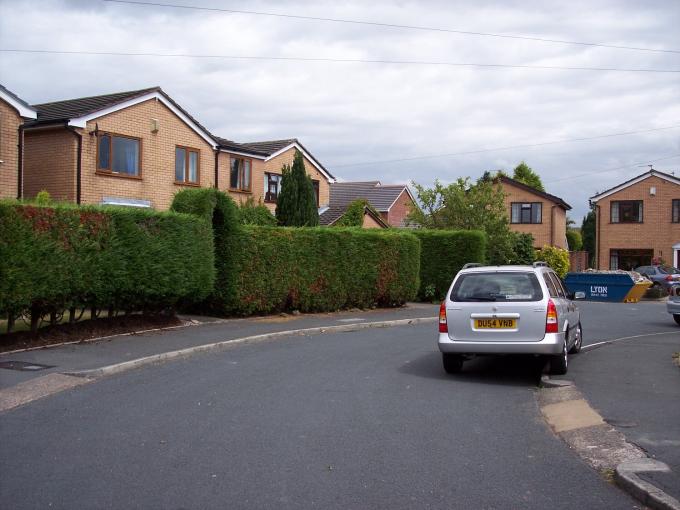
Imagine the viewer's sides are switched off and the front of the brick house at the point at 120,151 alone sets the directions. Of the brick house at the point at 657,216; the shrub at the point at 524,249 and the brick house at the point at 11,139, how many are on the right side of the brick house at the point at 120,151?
1

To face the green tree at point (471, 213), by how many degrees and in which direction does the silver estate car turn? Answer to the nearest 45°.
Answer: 0° — it already faces it

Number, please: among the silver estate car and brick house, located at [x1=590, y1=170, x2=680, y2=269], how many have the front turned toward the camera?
1

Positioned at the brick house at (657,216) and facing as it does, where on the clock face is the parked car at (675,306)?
The parked car is roughly at 12 o'clock from the brick house.

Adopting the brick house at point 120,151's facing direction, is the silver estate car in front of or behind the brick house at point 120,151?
in front

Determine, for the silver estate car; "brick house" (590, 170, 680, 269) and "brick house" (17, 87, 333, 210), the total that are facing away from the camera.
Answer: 1

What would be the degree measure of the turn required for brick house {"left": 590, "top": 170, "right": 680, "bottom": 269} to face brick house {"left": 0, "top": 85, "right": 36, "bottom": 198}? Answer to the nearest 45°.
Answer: approximately 45° to its right

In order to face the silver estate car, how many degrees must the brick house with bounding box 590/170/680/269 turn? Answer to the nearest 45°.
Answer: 0° — it already faces it

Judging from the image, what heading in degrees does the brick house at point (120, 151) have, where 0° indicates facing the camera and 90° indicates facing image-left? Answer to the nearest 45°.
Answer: approximately 315°

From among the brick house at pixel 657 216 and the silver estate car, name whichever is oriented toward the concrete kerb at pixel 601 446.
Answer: the brick house

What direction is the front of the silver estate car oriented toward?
away from the camera

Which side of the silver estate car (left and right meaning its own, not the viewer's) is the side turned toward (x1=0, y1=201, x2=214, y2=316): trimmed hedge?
left

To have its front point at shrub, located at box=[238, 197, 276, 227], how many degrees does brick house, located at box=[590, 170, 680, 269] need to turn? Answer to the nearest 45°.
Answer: approximately 45° to its right

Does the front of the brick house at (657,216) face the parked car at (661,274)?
yes
